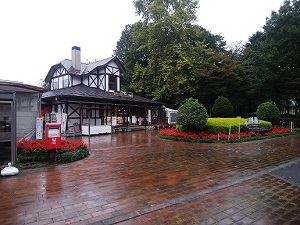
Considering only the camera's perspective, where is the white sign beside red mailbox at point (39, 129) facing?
facing the viewer

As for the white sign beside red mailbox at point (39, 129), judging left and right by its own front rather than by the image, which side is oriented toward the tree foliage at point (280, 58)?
left

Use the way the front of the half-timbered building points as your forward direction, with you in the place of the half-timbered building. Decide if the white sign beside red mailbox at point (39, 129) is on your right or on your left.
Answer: on your right

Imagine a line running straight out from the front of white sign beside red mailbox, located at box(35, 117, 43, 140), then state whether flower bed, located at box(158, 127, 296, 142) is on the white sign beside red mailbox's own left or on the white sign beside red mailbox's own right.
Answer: on the white sign beside red mailbox's own left

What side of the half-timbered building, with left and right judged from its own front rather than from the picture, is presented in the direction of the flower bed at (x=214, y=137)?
front

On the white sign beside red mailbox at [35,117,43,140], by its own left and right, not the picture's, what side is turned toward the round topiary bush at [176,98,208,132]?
left

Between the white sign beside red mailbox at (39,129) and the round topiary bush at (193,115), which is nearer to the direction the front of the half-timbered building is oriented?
the round topiary bush

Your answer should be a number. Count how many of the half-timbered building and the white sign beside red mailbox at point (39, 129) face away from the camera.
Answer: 0

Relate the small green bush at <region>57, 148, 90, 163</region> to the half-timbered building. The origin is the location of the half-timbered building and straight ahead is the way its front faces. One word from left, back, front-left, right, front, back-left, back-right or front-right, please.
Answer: front-right

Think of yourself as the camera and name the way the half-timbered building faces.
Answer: facing the viewer and to the right of the viewer
